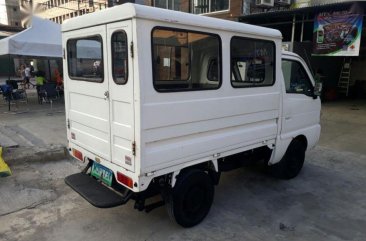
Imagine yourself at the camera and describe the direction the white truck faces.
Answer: facing away from the viewer and to the right of the viewer

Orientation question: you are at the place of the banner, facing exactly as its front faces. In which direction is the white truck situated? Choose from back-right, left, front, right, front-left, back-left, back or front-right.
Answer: front

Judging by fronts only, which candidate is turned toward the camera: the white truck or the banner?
the banner

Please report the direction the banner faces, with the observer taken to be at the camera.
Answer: facing the viewer

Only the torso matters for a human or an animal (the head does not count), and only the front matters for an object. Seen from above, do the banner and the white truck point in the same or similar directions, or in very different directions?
very different directions

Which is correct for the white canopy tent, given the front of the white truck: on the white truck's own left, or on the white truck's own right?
on the white truck's own left

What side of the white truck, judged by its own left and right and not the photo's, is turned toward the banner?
front

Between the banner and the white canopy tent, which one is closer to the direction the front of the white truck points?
the banner

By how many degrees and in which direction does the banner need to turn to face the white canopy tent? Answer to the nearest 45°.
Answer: approximately 45° to its right

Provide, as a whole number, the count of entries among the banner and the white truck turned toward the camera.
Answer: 1

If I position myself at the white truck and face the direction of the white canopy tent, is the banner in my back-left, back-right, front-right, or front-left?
front-right

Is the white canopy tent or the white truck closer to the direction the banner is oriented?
the white truck
